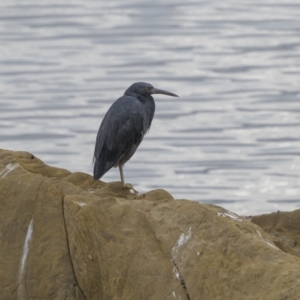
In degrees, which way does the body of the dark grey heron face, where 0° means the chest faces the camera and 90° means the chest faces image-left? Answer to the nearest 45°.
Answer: approximately 270°
